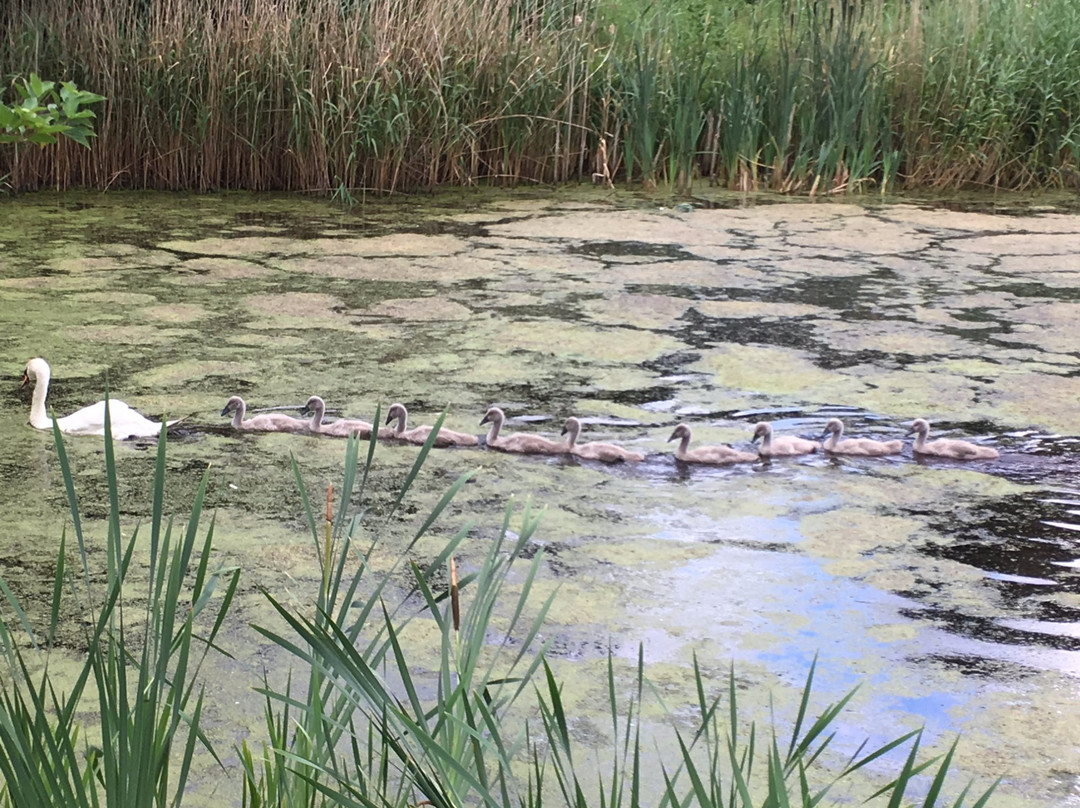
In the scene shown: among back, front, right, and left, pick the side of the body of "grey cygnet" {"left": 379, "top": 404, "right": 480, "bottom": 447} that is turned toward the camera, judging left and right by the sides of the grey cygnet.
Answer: left

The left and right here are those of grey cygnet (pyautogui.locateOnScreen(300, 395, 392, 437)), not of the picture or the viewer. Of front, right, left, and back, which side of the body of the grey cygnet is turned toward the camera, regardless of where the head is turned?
left

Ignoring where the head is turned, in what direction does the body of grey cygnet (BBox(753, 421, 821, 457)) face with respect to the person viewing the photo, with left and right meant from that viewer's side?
facing to the left of the viewer

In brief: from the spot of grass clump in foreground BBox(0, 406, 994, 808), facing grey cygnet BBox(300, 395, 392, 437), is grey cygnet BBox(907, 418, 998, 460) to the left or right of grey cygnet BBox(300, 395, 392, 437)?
right

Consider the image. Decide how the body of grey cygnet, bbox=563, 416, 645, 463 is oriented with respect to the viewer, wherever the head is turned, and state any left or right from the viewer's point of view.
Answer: facing to the left of the viewer

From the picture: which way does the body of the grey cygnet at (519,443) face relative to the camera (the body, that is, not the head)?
to the viewer's left
